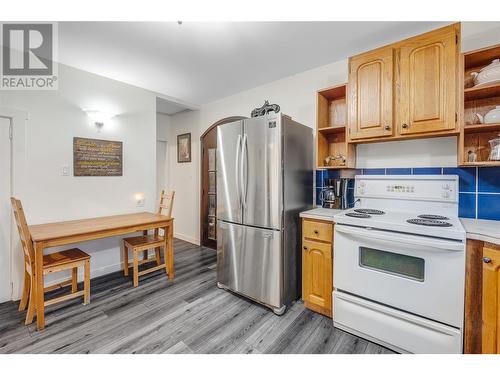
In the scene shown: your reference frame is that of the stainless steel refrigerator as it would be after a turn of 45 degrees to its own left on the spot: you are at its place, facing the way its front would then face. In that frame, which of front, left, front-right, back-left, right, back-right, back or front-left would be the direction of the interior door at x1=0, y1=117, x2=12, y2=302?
right

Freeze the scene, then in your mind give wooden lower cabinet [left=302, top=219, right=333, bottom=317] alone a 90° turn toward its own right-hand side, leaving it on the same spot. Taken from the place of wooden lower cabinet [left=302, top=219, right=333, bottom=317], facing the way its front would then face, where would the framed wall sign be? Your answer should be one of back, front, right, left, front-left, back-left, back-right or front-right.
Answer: front-left

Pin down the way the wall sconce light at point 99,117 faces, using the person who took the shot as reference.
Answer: facing the viewer and to the right of the viewer

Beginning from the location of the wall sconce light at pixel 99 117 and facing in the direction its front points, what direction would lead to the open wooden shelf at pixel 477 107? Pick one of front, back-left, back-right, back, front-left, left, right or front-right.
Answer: front

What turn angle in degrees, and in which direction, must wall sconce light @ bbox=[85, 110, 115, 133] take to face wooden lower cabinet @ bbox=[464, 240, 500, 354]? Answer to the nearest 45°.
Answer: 0° — it already faces it

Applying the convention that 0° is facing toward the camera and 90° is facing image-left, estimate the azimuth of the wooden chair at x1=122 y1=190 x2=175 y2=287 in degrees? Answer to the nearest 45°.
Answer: approximately 45°

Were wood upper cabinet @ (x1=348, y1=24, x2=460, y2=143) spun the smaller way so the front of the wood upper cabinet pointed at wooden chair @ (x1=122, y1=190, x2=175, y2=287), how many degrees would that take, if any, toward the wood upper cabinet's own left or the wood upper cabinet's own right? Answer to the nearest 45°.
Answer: approximately 45° to the wood upper cabinet's own right

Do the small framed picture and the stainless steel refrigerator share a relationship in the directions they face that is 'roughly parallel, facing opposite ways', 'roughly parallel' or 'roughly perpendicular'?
roughly parallel

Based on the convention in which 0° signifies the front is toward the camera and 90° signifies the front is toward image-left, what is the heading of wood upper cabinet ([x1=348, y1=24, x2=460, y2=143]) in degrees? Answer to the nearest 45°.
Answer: approximately 45°

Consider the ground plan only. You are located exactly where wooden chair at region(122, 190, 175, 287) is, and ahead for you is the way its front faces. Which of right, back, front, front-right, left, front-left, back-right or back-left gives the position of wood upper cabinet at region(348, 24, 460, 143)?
left

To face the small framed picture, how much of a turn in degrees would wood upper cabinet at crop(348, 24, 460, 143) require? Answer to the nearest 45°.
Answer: approximately 45° to its right

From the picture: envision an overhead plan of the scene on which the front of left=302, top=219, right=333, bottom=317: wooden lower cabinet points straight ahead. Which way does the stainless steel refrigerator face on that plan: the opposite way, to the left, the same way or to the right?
the same way

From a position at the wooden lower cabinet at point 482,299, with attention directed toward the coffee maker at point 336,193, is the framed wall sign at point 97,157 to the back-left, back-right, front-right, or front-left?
front-left

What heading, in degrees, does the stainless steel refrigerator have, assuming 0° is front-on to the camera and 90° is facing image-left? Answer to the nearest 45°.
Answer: approximately 45°
